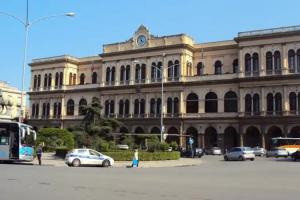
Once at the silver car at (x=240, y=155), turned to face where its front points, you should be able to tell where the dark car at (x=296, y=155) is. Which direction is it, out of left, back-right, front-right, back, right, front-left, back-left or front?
back-right

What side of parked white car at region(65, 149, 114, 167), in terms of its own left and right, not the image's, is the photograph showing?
right

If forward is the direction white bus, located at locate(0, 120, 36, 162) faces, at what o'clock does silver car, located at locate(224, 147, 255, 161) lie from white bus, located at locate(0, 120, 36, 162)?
The silver car is roughly at 10 o'clock from the white bus.

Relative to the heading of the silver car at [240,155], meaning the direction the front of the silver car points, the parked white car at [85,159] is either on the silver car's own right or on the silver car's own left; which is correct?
on the silver car's own left

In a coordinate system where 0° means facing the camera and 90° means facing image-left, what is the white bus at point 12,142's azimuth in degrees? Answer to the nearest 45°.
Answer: approximately 315°

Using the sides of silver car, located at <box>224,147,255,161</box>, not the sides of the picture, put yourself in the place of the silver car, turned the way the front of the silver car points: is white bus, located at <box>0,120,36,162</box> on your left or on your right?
on your left

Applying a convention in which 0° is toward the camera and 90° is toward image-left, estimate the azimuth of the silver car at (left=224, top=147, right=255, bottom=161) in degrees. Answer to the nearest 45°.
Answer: approximately 135°

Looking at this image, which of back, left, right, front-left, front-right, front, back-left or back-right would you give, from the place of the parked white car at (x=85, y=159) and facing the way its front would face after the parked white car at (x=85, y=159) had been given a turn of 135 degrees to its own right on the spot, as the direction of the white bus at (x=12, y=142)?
front-right

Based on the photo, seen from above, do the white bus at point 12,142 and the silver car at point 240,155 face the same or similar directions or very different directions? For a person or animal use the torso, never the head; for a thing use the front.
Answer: very different directions

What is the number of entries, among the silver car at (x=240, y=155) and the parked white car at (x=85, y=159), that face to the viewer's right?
1
